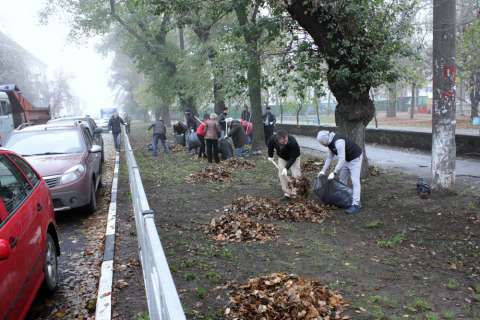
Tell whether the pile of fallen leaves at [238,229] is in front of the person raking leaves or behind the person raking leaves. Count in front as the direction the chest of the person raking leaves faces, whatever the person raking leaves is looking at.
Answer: in front

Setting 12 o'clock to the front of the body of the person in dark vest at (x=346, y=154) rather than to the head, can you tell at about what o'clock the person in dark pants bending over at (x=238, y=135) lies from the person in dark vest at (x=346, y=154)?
the person in dark pants bending over at (x=238, y=135) is roughly at 2 o'clock from the person in dark vest at (x=346, y=154).

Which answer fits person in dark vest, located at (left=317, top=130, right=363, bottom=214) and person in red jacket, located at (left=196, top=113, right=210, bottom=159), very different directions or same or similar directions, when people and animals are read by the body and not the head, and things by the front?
very different directions

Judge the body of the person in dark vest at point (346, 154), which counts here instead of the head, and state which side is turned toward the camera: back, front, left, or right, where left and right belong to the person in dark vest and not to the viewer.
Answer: left

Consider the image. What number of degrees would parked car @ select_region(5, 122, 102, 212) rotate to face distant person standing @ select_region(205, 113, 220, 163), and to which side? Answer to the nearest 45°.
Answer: approximately 135° to its left

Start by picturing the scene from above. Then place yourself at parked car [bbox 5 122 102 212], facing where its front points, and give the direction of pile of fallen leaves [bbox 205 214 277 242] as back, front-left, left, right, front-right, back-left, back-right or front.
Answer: front-left

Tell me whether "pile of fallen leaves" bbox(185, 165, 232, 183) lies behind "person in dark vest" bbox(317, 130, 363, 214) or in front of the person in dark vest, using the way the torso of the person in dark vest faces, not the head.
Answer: in front

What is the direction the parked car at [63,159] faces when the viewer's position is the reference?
facing the viewer

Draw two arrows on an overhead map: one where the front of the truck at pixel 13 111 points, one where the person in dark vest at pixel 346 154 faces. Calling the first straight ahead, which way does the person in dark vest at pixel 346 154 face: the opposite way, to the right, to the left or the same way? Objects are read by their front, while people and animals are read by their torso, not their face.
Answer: to the right

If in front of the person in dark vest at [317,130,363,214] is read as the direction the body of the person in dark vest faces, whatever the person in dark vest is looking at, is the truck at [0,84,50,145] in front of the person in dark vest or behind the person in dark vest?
in front

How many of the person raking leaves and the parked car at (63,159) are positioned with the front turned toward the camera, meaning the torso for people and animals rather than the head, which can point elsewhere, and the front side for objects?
2
